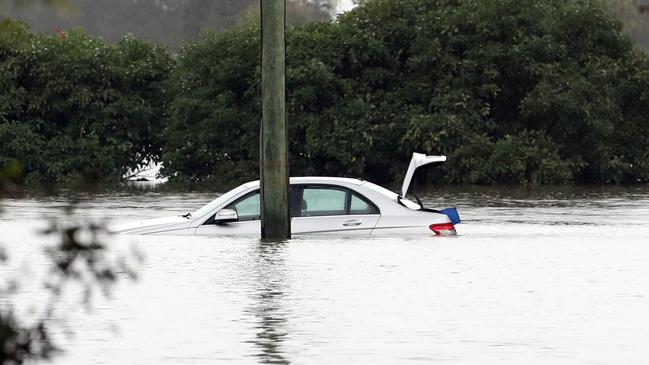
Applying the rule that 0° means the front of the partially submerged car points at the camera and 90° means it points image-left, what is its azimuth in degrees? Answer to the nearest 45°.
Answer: approximately 90°
